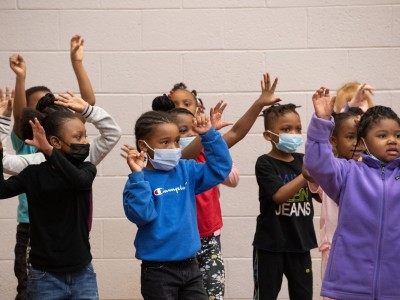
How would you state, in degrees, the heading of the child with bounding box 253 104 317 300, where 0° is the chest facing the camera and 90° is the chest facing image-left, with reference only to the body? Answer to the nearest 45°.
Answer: approximately 315°

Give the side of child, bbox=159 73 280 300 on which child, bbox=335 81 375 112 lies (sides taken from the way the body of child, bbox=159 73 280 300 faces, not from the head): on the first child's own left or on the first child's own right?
on the first child's own left

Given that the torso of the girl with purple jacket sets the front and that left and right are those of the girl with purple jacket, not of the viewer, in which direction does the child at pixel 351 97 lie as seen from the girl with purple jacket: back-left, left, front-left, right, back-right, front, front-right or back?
back-left

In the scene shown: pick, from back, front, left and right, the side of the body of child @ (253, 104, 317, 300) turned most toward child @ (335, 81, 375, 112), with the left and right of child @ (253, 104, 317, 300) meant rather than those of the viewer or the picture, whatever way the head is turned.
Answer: left
